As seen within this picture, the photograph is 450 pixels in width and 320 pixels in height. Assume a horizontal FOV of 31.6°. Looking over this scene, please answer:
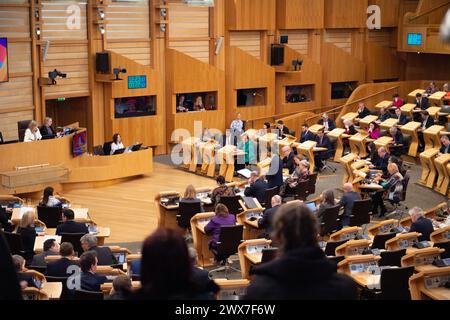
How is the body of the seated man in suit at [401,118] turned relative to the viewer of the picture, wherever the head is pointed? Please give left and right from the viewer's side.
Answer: facing the viewer and to the left of the viewer

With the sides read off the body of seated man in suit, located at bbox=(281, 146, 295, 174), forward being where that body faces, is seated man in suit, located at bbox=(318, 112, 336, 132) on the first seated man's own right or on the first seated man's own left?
on the first seated man's own right

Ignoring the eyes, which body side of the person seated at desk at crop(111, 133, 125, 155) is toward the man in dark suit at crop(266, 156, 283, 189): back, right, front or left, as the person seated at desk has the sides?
front

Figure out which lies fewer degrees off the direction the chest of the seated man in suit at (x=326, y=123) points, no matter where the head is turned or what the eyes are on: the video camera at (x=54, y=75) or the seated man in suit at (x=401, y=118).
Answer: the video camera

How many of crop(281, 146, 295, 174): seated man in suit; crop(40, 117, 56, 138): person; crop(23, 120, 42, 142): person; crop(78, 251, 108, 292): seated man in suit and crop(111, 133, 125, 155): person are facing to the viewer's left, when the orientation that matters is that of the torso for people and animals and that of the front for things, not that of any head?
1

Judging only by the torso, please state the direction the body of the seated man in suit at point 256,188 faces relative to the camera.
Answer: to the viewer's left

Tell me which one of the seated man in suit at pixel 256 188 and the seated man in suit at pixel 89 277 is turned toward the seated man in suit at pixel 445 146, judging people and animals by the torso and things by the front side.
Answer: the seated man in suit at pixel 89 277

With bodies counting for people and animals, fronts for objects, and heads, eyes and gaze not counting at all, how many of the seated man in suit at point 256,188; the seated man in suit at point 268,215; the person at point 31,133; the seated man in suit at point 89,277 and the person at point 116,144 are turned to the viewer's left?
2

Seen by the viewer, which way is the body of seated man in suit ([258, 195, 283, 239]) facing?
to the viewer's left

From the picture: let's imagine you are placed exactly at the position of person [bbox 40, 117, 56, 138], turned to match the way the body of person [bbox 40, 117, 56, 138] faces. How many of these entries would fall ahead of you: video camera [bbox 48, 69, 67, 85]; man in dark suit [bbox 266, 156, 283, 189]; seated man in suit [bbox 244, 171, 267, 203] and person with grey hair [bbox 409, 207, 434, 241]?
3

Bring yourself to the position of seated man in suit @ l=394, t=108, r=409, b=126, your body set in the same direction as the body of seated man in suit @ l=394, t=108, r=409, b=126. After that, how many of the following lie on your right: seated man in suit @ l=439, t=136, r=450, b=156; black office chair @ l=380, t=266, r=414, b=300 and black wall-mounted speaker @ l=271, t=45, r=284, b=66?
1

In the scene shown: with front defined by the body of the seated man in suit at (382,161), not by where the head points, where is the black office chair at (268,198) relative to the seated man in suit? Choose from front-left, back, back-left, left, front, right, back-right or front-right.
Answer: front

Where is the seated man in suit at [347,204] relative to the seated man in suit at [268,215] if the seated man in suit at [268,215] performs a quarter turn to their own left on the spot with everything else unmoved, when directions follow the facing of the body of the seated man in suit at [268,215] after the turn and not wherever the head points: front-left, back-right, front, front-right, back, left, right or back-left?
back-left

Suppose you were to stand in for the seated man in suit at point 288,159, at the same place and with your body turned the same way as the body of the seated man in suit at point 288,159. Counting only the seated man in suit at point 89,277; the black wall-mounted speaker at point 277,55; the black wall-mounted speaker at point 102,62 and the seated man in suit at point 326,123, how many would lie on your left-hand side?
1

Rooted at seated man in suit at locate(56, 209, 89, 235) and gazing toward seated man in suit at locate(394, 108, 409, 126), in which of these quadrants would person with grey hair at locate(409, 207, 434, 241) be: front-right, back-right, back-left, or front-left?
front-right

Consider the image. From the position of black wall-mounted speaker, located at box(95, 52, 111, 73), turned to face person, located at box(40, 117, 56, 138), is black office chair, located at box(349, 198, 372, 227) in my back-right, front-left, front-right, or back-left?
front-left
